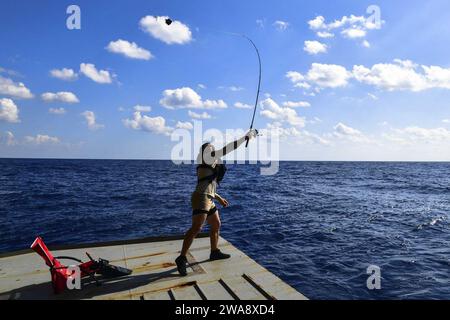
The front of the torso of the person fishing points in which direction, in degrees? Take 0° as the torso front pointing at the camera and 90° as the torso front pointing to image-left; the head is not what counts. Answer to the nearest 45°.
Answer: approximately 270°
